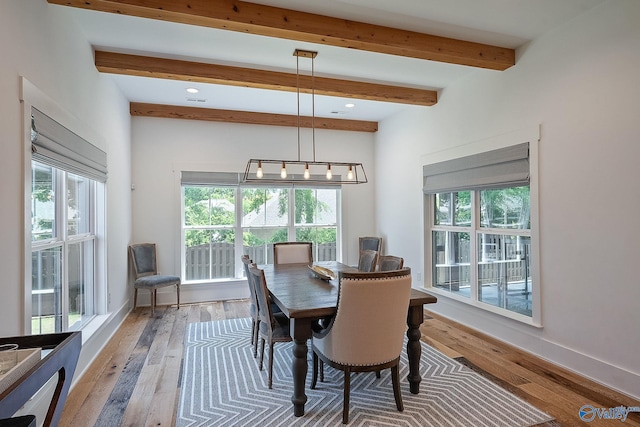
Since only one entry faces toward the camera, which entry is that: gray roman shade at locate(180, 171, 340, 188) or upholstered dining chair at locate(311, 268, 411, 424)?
the gray roman shade

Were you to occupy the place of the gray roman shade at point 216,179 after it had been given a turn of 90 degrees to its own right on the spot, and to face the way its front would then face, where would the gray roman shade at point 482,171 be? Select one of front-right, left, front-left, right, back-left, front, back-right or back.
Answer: back-left

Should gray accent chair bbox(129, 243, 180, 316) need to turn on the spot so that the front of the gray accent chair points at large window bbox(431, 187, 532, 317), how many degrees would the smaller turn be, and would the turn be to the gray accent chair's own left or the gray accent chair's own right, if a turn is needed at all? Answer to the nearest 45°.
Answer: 0° — it already faces it

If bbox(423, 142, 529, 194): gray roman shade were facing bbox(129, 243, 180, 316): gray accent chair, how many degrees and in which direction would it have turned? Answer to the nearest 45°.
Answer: approximately 45° to its right

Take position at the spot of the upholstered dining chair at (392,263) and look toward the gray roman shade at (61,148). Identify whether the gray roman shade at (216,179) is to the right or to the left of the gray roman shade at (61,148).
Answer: right

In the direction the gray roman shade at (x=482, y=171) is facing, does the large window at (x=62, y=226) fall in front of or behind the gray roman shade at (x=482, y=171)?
in front

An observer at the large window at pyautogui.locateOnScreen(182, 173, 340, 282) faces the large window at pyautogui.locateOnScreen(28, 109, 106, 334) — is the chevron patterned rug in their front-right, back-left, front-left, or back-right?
front-left

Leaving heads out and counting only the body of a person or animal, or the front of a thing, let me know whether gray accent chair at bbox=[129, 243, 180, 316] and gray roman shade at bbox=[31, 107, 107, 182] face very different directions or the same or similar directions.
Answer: same or similar directions

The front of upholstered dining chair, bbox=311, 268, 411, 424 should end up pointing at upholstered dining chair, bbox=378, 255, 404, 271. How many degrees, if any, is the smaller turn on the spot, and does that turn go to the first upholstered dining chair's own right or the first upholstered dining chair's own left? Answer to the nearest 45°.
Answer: approximately 45° to the first upholstered dining chair's own right

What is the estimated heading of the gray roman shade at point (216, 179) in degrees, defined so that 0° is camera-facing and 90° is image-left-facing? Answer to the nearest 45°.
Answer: approximately 0°

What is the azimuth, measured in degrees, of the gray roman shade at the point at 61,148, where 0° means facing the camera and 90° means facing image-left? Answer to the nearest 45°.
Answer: approximately 315°

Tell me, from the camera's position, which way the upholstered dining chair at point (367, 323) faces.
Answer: facing away from the viewer and to the left of the viewer

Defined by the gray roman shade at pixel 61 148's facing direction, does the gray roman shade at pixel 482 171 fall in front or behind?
in front

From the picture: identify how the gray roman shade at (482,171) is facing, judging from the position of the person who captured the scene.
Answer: facing the viewer and to the left of the viewer

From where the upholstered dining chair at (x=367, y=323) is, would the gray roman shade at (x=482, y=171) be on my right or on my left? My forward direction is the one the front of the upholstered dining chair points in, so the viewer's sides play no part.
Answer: on my right

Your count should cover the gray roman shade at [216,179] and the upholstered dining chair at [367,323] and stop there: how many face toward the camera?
1

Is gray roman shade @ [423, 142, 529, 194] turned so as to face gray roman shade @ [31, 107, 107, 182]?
yes
